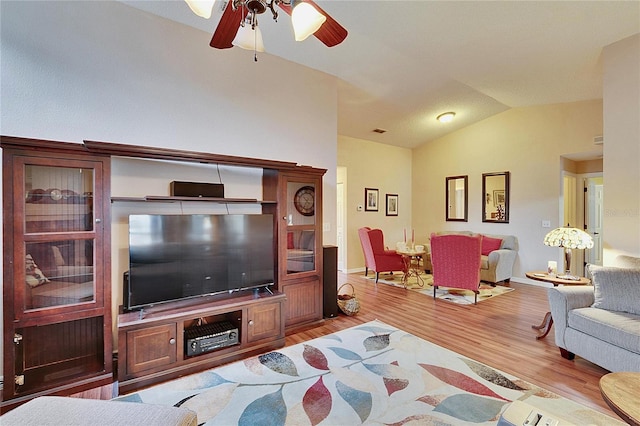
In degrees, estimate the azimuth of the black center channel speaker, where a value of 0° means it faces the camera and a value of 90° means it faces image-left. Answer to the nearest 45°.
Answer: approximately 0°

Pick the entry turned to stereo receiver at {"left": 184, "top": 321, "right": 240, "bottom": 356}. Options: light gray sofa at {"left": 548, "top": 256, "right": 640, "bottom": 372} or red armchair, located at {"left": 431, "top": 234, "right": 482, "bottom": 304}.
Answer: the light gray sofa

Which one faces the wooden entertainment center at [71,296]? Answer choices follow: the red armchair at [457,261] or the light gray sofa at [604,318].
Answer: the light gray sofa

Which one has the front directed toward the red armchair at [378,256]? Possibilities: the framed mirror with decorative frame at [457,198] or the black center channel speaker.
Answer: the framed mirror with decorative frame

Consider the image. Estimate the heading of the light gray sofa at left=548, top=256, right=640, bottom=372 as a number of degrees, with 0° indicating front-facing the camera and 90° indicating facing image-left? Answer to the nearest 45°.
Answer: approximately 45°

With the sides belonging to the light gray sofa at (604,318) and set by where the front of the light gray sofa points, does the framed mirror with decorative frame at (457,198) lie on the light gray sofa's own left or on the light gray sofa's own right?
on the light gray sofa's own right

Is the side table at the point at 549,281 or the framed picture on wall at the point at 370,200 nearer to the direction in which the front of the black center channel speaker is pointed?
the side table
